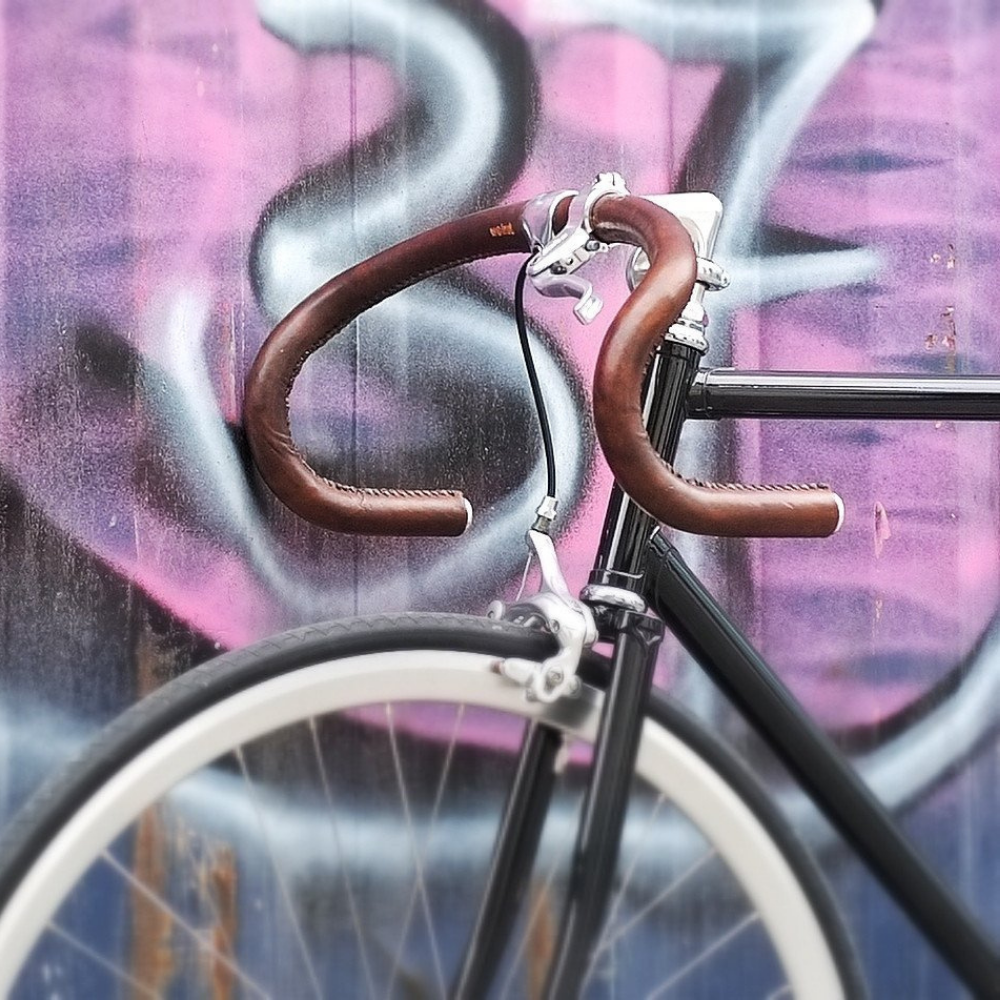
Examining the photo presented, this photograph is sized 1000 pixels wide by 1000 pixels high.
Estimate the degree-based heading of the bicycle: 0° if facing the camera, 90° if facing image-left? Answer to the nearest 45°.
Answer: approximately 45°
